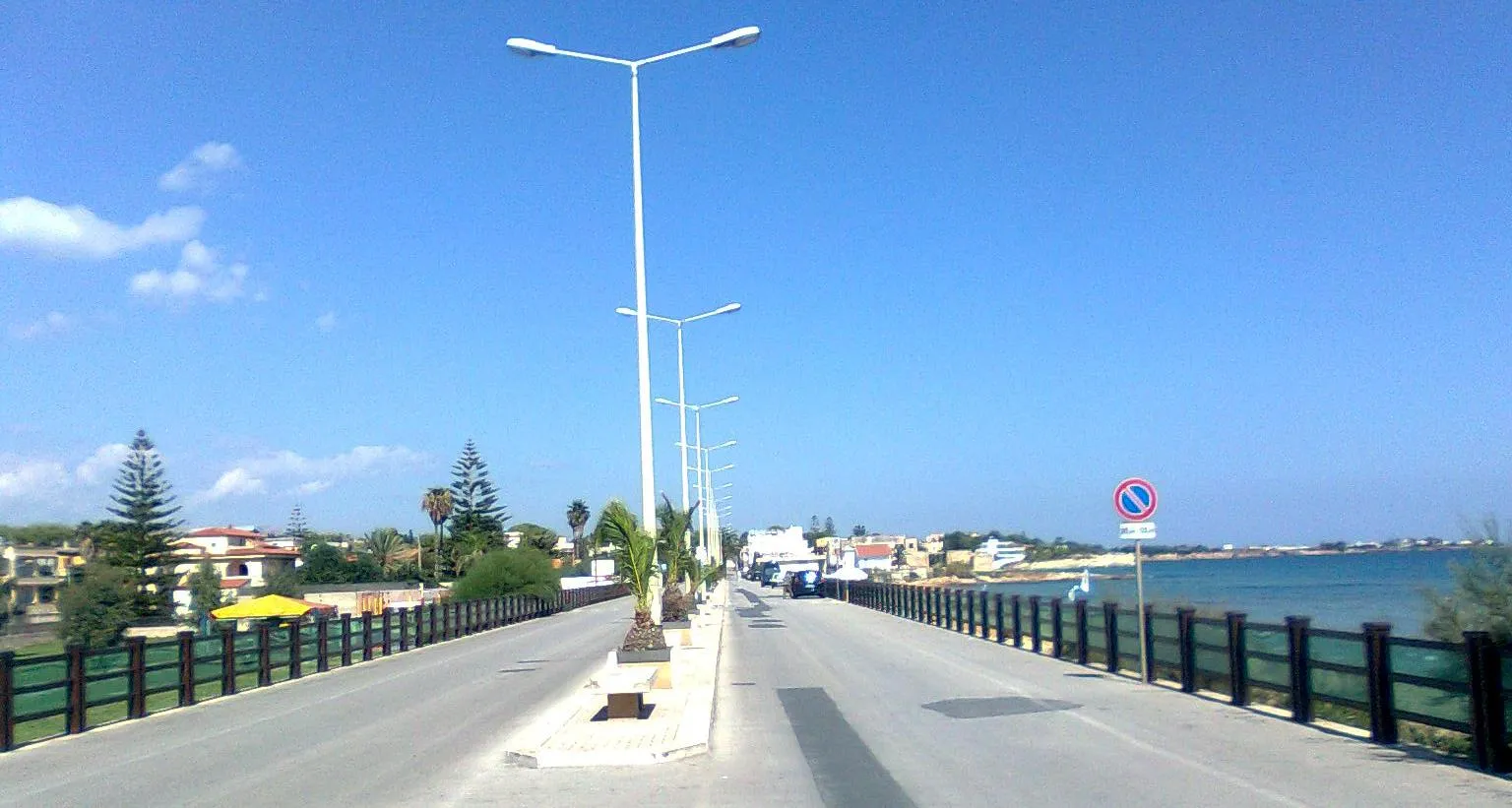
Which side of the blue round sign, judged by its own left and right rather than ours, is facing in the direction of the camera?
front

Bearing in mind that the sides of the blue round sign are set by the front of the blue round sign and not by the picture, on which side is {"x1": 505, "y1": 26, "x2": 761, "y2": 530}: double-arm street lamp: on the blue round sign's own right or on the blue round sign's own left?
on the blue round sign's own right

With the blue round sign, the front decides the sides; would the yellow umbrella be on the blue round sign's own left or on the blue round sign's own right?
on the blue round sign's own right

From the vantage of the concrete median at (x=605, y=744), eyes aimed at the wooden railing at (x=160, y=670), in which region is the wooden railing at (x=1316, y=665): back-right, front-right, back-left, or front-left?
back-right

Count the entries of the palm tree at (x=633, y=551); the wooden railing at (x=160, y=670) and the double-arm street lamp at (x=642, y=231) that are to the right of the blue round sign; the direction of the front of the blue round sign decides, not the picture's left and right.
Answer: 3

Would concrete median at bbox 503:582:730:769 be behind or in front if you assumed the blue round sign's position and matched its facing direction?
in front

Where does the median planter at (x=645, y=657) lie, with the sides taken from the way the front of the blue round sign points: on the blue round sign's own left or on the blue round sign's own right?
on the blue round sign's own right

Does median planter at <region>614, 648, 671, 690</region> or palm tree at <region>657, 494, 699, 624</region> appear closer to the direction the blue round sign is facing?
the median planter
